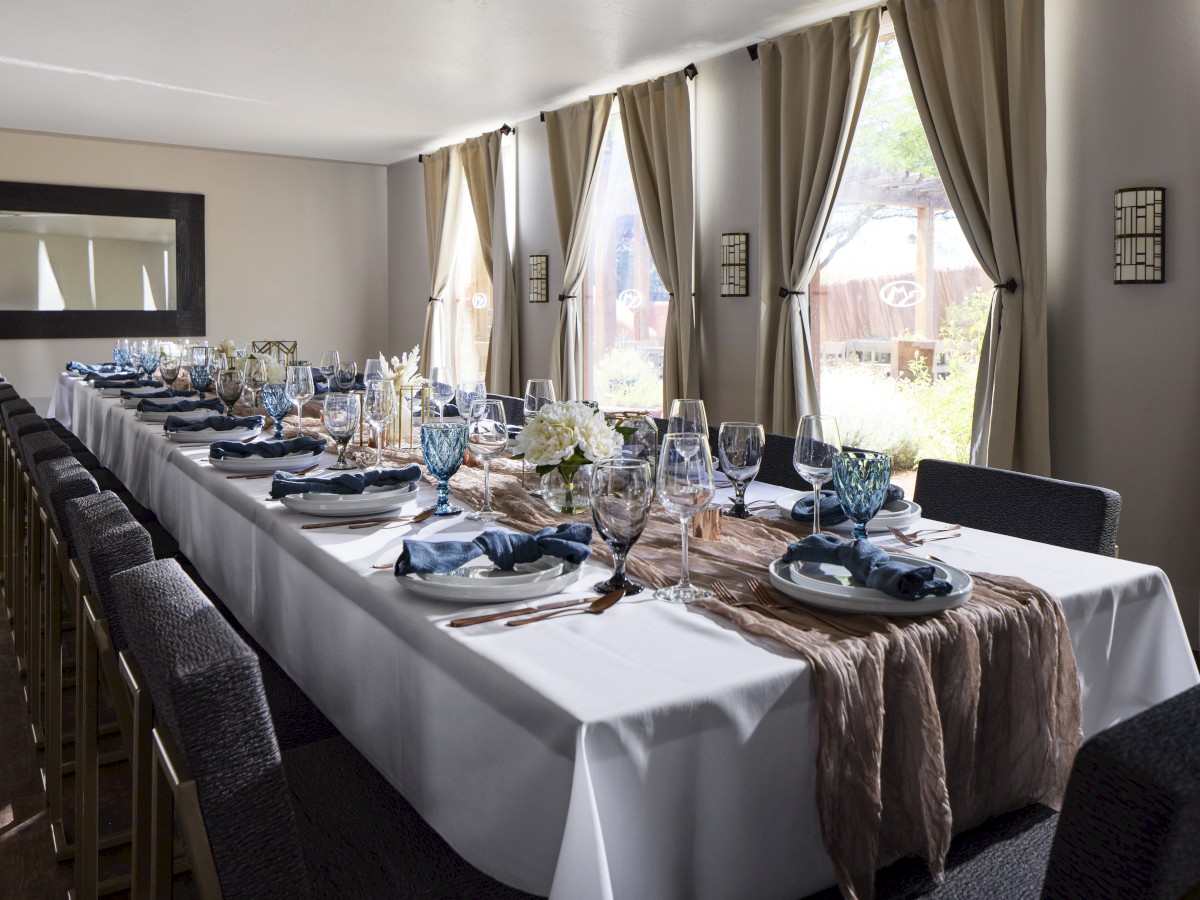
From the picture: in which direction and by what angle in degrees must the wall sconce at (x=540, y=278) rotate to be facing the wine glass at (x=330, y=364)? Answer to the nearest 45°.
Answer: approximately 45° to its left

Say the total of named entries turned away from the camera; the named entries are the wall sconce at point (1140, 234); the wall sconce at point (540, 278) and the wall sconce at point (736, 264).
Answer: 0

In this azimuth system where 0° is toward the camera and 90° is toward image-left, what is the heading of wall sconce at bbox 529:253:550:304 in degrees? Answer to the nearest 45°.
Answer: approximately 45°

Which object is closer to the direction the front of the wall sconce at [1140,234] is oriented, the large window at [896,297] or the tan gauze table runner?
the tan gauze table runner

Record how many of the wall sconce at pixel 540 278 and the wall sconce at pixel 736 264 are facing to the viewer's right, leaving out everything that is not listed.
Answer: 0

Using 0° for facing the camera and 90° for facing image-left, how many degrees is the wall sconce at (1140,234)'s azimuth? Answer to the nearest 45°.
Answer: approximately 45°

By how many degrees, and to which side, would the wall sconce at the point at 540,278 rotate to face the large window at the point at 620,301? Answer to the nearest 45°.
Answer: approximately 90° to its left

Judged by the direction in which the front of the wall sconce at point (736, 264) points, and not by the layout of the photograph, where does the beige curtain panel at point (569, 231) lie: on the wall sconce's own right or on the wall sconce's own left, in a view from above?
on the wall sconce's own right

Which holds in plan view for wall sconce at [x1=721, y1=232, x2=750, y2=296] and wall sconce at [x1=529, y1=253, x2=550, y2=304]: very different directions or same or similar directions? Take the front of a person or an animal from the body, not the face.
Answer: same or similar directions

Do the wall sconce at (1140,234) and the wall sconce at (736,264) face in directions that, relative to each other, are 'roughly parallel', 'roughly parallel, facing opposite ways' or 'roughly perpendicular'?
roughly parallel

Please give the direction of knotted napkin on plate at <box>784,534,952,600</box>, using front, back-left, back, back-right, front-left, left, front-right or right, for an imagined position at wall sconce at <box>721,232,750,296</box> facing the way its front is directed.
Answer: front-left

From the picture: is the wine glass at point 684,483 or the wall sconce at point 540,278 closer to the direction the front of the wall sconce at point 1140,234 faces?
the wine glass

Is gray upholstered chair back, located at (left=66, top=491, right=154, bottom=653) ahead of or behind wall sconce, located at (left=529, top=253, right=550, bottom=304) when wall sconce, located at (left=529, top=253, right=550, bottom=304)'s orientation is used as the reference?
ahead
